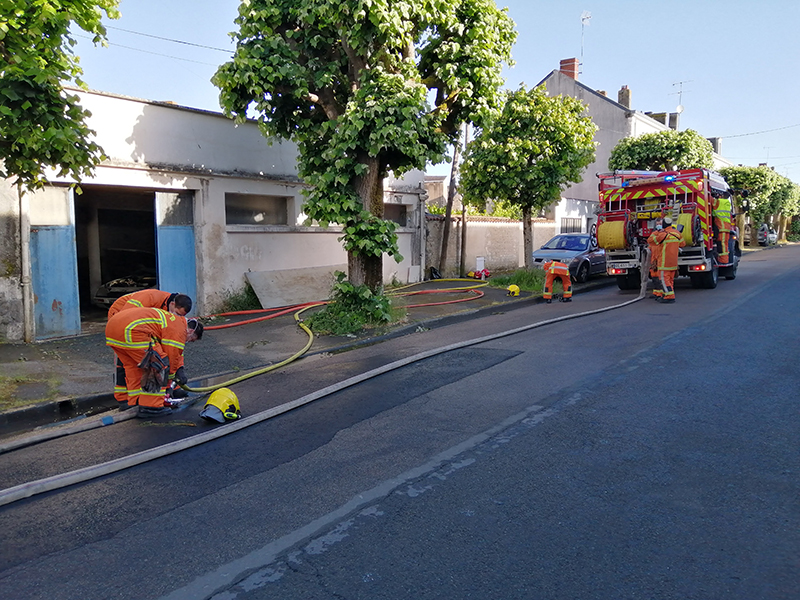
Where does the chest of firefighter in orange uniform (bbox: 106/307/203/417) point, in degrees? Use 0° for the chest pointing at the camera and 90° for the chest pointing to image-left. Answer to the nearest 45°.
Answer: approximately 270°

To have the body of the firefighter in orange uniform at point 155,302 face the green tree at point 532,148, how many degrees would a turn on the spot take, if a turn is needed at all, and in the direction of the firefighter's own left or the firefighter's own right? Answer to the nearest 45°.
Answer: approximately 45° to the firefighter's own left

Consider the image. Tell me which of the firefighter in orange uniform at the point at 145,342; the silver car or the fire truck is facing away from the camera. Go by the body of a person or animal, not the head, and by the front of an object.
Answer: the fire truck

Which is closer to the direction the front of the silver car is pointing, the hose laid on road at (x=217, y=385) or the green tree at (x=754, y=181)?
the hose laid on road

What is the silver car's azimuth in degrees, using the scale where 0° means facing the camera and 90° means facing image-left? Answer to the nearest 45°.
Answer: approximately 45°

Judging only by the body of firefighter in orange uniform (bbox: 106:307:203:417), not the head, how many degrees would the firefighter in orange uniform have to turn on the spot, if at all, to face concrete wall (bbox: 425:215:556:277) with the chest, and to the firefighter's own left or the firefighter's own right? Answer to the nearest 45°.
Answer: approximately 45° to the firefighter's own left

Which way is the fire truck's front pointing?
away from the camera

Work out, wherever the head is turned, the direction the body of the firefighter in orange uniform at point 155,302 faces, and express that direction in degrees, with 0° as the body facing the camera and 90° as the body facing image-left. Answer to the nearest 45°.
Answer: approximately 270°

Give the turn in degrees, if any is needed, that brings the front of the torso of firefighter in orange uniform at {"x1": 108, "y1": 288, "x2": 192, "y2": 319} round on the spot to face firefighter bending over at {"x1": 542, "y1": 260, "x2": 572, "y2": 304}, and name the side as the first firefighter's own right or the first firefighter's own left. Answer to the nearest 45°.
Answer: approximately 45° to the first firefighter's own left

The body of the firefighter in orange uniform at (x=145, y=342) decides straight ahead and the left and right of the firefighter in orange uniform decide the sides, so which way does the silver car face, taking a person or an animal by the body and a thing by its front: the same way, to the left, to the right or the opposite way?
the opposite way
